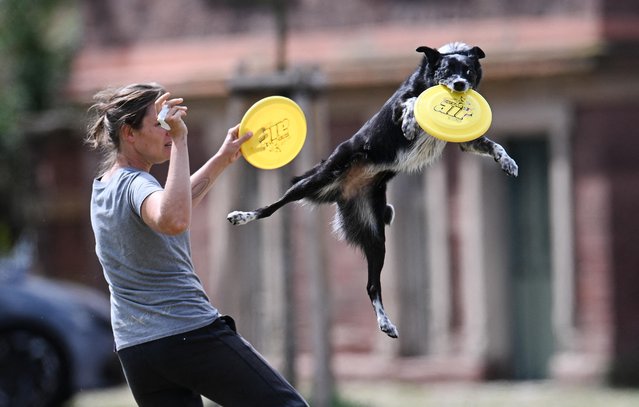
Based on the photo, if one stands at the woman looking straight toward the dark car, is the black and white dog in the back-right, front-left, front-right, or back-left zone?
back-right

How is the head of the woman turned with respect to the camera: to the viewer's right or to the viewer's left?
to the viewer's right

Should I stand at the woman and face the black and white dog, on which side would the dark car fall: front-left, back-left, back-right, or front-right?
back-left
